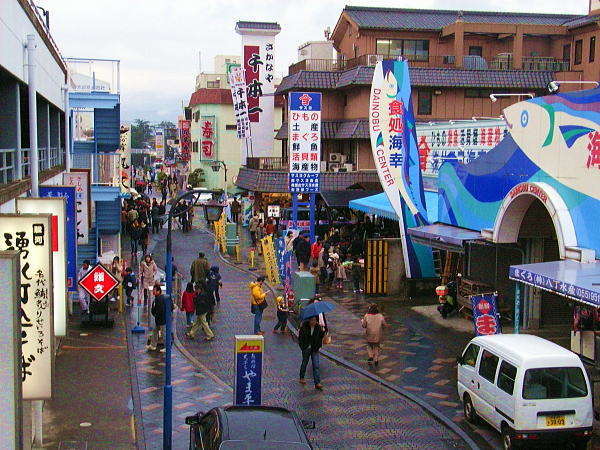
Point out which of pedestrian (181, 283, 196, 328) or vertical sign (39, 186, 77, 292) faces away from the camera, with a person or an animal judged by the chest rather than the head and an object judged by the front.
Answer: the pedestrian

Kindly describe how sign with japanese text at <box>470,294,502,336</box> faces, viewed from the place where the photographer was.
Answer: facing the viewer

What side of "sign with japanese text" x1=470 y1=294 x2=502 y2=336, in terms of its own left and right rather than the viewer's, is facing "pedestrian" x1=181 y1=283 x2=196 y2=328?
right

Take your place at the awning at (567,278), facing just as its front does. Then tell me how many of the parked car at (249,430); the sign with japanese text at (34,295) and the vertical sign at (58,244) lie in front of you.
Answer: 3

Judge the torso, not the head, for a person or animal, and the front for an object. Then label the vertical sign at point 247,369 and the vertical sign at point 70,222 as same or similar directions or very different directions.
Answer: same or similar directions

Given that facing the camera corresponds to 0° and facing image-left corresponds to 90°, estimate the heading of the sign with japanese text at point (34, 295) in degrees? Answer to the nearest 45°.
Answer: approximately 0°

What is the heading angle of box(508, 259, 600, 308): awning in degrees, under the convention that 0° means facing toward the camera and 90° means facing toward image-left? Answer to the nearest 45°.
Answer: approximately 45°

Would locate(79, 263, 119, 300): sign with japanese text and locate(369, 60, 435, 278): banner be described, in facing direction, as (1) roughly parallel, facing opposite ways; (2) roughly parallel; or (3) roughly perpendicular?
roughly parallel

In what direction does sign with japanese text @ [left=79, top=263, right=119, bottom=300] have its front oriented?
toward the camera

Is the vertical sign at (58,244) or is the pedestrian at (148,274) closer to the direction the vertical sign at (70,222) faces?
the vertical sign

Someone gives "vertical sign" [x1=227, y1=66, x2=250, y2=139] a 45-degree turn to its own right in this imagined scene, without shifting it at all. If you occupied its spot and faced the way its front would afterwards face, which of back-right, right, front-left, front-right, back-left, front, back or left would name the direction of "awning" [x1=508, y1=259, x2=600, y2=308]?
front-left

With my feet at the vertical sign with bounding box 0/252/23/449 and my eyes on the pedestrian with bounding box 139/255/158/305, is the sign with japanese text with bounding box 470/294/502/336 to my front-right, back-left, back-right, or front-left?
front-right

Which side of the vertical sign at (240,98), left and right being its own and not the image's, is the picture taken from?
front
